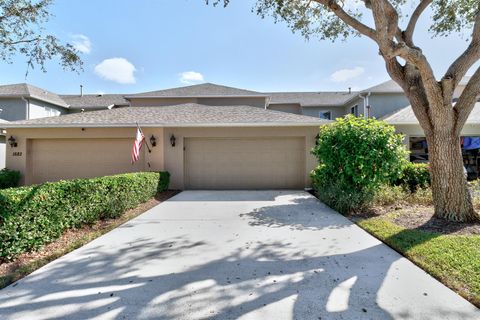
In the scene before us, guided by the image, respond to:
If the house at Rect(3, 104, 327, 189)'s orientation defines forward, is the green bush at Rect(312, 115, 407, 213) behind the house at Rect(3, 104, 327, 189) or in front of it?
in front

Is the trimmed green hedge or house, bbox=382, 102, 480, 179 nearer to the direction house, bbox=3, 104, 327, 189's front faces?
the trimmed green hedge

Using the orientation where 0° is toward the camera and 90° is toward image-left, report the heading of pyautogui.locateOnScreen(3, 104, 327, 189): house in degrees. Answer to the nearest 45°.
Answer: approximately 0°

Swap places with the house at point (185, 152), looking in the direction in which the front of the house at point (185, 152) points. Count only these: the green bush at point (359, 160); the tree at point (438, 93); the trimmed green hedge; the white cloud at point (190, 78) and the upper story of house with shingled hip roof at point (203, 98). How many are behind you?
2

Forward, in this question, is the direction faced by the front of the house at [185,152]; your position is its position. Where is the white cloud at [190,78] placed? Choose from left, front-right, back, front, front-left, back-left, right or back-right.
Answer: back

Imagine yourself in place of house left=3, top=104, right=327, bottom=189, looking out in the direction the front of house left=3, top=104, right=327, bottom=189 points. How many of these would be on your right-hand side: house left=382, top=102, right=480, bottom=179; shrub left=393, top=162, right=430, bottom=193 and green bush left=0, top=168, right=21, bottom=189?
1

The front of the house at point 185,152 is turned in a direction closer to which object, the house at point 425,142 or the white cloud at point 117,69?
the house

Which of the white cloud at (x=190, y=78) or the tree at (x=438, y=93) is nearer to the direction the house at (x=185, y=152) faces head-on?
the tree

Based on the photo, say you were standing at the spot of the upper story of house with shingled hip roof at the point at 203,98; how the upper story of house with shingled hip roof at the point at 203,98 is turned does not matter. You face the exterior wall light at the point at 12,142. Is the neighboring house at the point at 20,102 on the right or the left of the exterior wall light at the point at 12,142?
right

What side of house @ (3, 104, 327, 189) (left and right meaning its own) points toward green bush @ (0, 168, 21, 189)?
right

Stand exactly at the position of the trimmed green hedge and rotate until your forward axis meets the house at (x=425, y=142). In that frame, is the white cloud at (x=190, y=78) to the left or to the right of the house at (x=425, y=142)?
left
